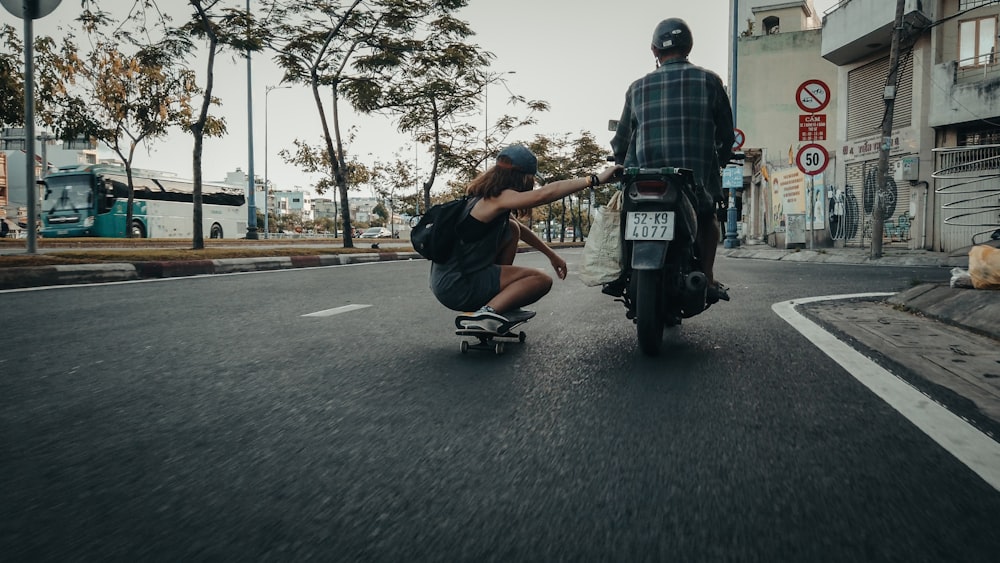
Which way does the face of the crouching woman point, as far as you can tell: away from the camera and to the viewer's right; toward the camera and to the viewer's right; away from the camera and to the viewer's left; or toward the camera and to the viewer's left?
away from the camera and to the viewer's right

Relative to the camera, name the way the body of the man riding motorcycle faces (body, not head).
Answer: away from the camera

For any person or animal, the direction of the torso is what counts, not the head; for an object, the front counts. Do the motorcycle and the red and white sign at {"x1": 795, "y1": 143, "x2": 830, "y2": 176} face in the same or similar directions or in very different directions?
very different directions

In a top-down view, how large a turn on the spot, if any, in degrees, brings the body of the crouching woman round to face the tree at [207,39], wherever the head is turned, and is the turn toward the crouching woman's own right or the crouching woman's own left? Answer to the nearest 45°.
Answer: approximately 135° to the crouching woman's own left

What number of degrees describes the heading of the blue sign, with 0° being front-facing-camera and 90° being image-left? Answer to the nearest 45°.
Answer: approximately 0°

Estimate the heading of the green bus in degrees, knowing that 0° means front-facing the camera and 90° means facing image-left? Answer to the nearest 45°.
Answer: approximately 45°

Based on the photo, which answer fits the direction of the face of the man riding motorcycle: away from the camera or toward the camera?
away from the camera

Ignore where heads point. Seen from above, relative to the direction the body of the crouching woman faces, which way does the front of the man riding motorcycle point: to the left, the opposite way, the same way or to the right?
to the left

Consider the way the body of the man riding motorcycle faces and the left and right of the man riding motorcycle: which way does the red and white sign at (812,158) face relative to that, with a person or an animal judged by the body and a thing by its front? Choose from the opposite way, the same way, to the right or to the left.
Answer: the opposite way

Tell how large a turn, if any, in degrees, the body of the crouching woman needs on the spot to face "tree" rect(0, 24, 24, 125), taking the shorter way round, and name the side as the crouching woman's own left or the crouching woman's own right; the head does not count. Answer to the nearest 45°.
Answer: approximately 135° to the crouching woman's own left

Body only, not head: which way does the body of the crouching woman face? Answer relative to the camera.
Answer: to the viewer's right
